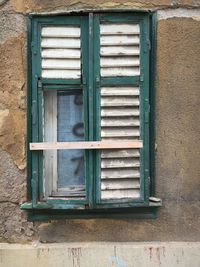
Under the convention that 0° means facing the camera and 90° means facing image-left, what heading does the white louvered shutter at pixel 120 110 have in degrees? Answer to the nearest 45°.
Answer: approximately 0°
